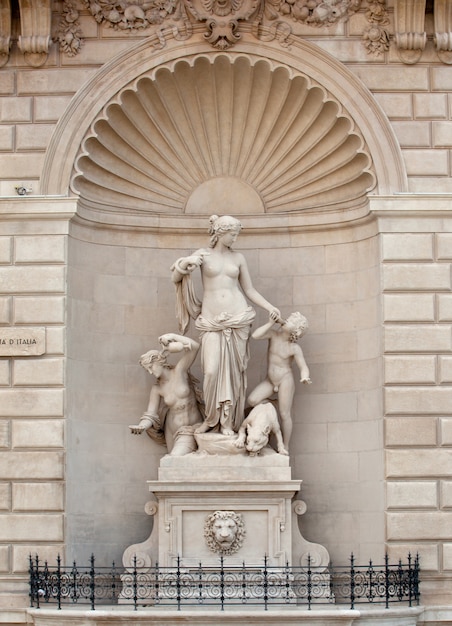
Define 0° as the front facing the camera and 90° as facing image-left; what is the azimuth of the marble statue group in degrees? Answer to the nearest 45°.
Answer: approximately 0°
